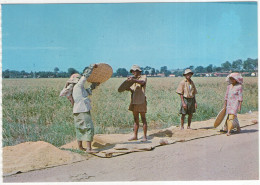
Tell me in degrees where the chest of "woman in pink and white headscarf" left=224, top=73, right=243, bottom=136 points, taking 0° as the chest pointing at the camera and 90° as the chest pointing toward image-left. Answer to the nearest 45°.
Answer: approximately 45°

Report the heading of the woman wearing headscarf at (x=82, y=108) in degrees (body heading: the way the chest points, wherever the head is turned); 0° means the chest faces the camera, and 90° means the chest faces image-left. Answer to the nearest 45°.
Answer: approximately 270°

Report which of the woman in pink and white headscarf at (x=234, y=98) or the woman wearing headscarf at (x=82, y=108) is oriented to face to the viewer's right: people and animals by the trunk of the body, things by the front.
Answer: the woman wearing headscarf

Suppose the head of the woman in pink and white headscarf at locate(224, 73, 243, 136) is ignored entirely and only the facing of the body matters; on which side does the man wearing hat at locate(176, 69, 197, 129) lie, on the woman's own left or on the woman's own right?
on the woman's own right

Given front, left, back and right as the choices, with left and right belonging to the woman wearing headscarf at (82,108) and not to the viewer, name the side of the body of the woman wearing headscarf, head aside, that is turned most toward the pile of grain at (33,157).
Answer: back
